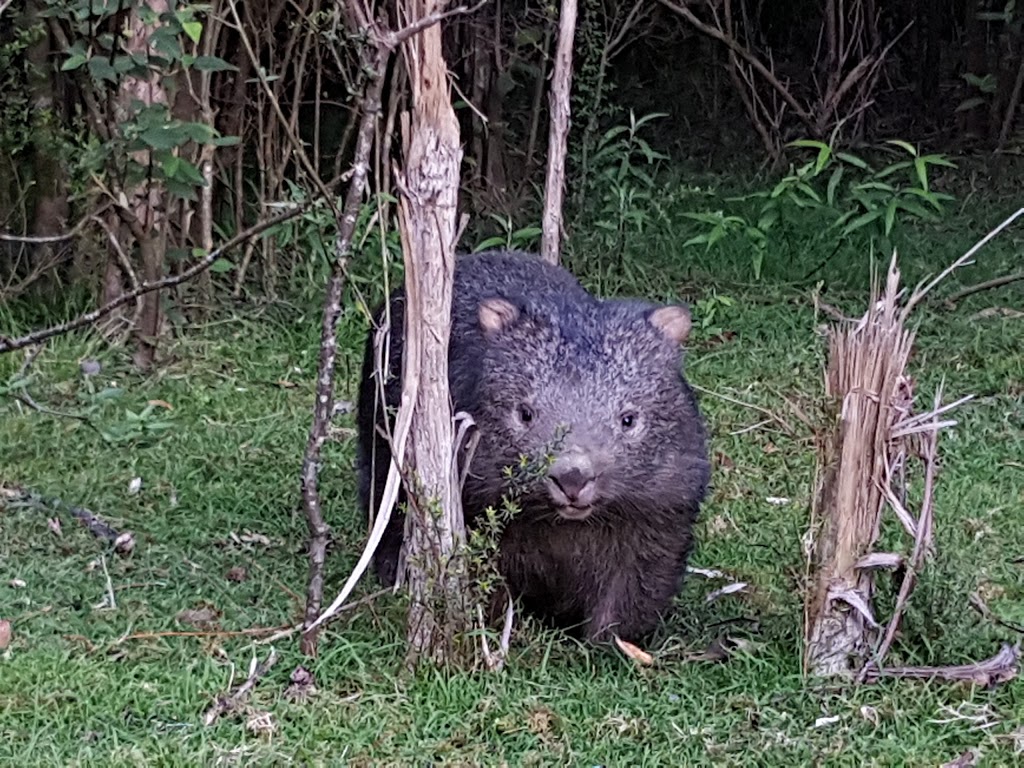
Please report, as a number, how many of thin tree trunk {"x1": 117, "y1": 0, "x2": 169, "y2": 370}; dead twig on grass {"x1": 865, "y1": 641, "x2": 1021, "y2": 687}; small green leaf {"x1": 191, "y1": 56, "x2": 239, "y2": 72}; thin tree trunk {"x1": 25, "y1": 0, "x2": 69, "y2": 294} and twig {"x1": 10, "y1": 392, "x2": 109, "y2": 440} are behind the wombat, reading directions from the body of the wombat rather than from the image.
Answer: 4

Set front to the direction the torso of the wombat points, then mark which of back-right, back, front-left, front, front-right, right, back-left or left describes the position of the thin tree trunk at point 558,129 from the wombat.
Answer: back-left

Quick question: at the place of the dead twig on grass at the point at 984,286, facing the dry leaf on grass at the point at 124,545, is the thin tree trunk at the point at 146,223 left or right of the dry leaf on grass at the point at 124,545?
right

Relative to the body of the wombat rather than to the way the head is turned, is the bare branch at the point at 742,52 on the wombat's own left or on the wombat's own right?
on the wombat's own left

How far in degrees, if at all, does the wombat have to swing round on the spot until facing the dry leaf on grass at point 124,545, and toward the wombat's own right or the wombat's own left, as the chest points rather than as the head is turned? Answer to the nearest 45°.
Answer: approximately 135° to the wombat's own right

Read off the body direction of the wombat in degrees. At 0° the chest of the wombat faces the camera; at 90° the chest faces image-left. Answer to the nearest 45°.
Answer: approximately 315°

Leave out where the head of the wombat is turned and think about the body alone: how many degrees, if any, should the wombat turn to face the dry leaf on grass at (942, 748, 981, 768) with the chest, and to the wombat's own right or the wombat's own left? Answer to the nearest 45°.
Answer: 0° — it already faces it

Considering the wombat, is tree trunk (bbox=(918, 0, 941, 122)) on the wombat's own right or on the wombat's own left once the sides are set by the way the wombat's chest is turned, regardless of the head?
on the wombat's own left

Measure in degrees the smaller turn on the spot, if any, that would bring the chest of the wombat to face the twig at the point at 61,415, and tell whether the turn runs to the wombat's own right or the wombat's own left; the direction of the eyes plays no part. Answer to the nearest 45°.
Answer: approximately 180°

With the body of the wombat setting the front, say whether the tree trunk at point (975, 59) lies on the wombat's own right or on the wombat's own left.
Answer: on the wombat's own left

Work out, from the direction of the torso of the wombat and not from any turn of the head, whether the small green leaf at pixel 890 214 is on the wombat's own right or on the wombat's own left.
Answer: on the wombat's own left

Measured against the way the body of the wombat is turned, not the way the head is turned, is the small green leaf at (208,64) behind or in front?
behind

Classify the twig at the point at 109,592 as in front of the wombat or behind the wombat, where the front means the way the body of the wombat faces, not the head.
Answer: behind

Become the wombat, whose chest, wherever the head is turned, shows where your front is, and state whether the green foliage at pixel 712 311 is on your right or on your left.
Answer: on your left

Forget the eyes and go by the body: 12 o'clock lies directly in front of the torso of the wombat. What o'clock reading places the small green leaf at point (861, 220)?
The small green leaf is roughly at 8 o'clock from the wombat.
